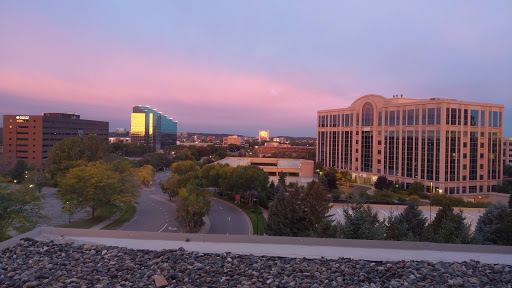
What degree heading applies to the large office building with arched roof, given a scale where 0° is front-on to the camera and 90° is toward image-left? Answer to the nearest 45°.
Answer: approximately 45°

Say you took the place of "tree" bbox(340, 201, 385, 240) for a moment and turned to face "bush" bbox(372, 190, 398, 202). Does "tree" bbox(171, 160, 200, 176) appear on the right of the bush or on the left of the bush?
left

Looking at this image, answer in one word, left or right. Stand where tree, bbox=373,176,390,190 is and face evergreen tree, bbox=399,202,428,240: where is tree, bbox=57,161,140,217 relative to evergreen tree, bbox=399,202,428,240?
right

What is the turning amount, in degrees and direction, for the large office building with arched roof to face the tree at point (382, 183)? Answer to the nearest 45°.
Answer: approximately 45° to its right

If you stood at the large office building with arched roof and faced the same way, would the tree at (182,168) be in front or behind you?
in front

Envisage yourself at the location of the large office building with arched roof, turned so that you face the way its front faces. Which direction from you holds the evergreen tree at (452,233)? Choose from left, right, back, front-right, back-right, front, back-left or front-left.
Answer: front-left

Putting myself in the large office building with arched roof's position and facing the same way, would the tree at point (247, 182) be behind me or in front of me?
in front

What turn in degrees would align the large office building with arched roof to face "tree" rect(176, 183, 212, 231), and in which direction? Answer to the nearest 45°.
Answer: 0° — it already faces it

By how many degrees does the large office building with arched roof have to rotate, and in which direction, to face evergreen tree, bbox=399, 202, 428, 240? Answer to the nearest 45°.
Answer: approximately 45° to its left
